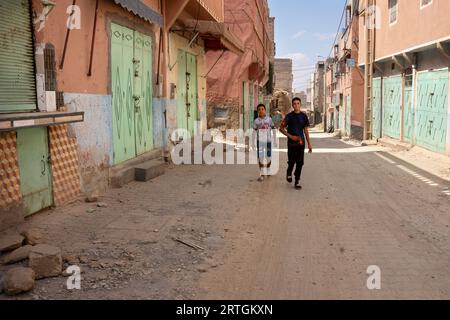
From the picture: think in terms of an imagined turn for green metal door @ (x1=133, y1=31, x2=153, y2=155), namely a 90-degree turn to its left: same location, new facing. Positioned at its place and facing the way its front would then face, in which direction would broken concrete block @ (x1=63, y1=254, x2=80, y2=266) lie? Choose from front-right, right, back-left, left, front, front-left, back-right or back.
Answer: back-right

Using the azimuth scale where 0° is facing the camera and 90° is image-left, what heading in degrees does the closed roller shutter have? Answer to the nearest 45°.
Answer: approximately 315°

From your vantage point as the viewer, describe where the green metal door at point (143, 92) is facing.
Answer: facing the viewer and to the right of the viewer

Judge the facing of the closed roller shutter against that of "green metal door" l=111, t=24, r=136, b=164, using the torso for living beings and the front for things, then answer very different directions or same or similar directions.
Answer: same or similar directions

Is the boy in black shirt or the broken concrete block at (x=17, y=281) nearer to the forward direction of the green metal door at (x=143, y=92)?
the boy in black shirt

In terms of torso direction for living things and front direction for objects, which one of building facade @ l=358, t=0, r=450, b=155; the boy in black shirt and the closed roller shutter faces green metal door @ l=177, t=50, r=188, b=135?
the building facade

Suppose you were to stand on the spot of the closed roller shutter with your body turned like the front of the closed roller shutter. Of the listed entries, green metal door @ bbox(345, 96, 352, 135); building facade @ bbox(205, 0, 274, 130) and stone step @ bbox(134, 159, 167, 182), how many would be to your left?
3

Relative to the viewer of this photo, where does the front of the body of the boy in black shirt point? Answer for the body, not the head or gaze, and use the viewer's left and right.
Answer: facing the viewer

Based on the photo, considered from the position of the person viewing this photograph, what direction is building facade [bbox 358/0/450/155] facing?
facing the viewer and to the left of the viewer

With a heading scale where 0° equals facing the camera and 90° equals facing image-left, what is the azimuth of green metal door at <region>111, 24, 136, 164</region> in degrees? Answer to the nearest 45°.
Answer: approximately 315°

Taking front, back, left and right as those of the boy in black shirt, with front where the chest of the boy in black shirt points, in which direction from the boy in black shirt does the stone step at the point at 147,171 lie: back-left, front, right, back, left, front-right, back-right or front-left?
right

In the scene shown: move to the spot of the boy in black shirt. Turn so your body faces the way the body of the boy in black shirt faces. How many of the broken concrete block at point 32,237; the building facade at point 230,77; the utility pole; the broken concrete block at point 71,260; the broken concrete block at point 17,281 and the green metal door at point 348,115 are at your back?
3

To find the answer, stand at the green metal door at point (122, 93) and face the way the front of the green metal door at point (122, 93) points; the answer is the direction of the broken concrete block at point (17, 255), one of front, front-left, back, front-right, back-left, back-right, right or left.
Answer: front-right

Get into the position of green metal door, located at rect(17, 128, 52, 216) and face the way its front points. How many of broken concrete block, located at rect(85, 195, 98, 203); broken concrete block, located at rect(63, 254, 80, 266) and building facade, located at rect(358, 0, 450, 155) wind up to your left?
2

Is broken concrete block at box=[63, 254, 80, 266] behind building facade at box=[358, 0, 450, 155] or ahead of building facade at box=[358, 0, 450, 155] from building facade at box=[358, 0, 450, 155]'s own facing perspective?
ahead
